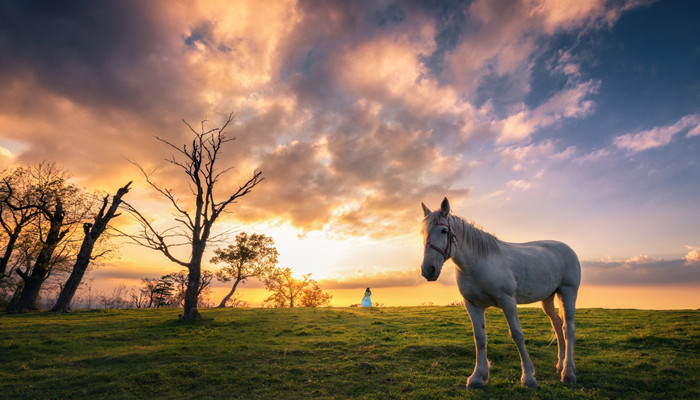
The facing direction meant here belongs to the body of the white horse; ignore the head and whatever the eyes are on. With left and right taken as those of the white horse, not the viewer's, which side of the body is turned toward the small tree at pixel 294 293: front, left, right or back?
right

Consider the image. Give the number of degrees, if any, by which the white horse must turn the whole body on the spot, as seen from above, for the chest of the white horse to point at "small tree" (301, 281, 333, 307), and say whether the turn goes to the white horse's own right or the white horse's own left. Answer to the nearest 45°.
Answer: approximately 90° to the white horse's own right

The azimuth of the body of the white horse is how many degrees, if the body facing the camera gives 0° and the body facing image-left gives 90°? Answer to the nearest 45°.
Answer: approximately 45°

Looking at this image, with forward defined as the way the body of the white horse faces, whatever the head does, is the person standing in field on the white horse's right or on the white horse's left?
on the white horse's right

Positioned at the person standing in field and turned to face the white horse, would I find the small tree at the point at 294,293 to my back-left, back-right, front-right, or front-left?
back-right
